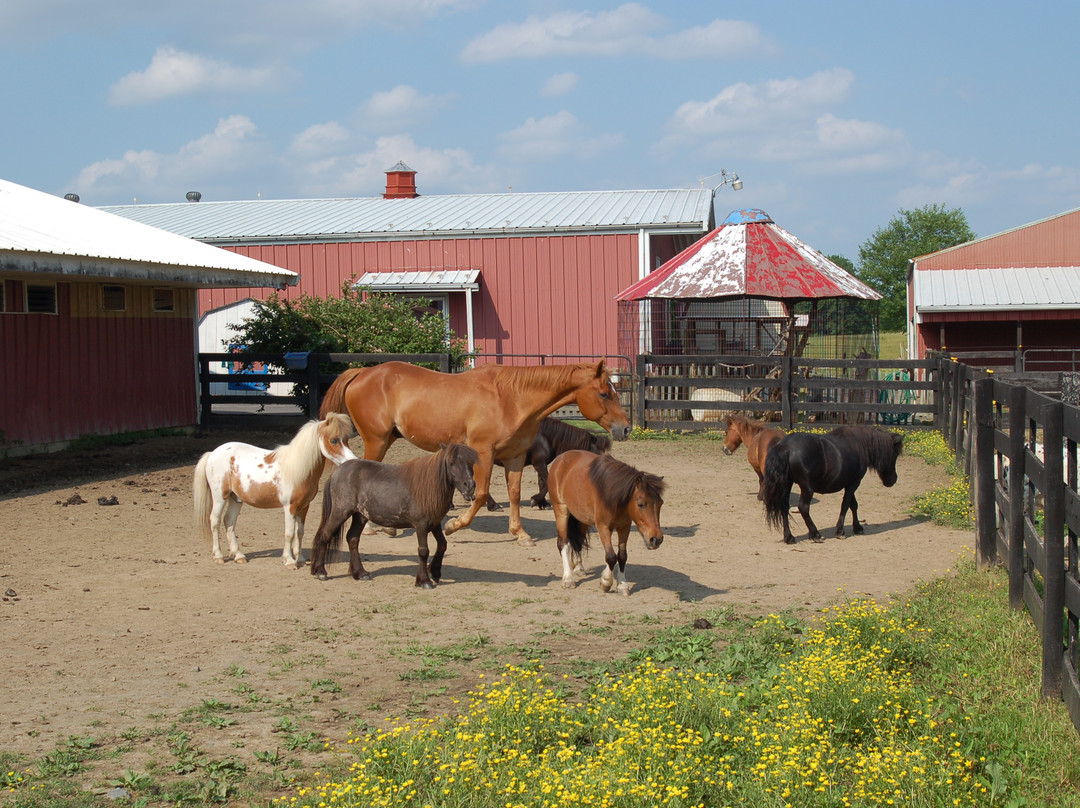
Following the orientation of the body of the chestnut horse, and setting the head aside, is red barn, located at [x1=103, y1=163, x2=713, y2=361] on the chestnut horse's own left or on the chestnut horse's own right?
on the chestnut horse's own left

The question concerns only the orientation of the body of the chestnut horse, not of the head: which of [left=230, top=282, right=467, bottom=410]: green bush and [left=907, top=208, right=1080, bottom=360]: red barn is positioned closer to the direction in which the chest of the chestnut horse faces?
the red barn

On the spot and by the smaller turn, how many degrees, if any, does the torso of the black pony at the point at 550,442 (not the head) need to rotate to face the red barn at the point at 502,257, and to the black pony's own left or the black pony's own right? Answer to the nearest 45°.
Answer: approximately 90° to the black pony's own left

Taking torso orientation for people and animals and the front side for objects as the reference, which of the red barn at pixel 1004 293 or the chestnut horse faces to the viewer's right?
the chestnut horse

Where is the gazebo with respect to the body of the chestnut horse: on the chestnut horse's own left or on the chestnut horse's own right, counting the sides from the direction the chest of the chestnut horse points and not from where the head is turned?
on the chestnut horse's own left

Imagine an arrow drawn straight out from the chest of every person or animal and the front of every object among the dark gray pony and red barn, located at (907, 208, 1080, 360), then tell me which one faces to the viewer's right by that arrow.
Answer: the dark gray pony

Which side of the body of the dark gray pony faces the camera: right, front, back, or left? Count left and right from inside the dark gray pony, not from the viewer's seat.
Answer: right

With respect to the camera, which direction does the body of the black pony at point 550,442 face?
to the viewer's right

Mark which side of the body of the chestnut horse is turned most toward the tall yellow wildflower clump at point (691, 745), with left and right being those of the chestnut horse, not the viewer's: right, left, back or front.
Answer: right
